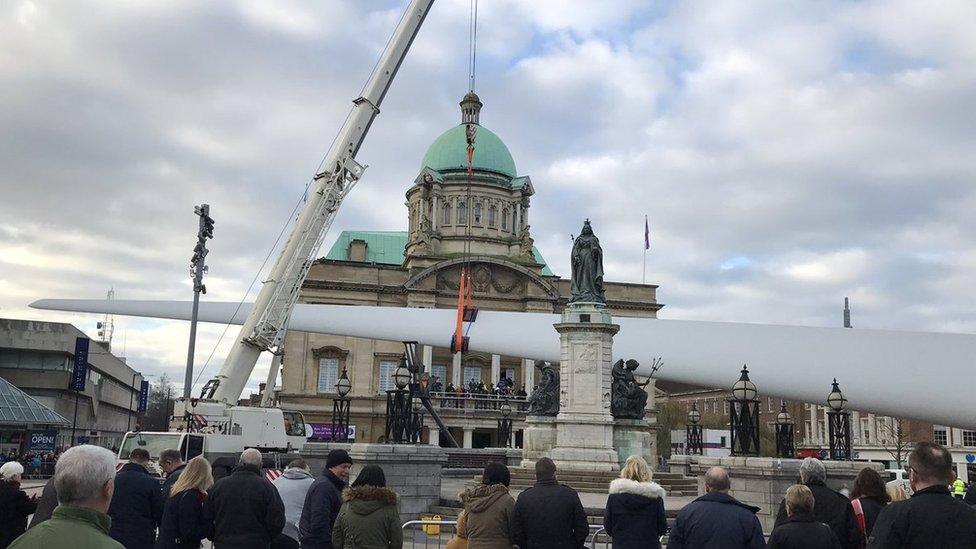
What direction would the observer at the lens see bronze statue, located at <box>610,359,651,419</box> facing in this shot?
facing to the right of the viewer

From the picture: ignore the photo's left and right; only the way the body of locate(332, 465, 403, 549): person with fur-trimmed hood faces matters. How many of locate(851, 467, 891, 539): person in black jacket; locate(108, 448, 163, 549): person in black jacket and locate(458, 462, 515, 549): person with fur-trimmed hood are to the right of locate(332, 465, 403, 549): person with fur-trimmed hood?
2

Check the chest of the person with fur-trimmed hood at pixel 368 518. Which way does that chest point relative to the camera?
away from the camera

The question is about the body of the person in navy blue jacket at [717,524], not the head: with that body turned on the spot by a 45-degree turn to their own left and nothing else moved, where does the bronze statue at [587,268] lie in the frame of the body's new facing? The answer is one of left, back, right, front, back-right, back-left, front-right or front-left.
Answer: front-right

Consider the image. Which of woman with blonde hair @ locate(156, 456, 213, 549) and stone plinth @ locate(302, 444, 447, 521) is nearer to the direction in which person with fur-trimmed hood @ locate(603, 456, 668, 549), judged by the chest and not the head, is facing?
the stone plinth

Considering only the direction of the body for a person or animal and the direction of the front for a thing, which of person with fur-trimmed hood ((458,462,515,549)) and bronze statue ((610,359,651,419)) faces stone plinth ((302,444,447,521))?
the person with fur-trimmed hood

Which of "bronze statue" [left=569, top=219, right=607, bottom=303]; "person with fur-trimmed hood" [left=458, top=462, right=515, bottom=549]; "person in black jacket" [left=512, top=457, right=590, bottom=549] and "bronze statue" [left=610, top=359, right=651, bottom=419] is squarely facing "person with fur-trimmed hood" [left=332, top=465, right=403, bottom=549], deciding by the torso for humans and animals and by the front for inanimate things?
"bronze statue" [left=569, top=219, right=607, bottom=303]

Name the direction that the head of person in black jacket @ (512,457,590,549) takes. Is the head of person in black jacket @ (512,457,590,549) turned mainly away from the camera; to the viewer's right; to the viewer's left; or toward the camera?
away from the camera

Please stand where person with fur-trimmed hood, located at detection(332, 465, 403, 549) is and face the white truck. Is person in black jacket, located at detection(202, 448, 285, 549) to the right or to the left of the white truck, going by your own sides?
left

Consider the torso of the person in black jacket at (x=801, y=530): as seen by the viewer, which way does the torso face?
away from the camera

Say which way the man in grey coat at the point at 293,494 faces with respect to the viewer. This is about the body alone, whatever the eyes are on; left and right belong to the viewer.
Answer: facing away from the viewer

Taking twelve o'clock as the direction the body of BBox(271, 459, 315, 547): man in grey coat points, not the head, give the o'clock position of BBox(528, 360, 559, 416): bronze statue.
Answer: The bronze statue is roughly at 1 o'clock from the man in grey coat.

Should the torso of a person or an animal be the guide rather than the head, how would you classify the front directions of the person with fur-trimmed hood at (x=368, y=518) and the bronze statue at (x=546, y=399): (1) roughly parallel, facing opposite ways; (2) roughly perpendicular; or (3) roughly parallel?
roughly perpendicular

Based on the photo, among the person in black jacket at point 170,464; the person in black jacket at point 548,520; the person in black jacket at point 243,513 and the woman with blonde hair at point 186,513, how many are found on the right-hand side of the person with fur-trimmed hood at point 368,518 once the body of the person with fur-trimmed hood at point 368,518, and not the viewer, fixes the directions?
1

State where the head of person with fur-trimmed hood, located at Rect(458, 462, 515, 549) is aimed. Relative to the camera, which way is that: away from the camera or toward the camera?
away from the camera

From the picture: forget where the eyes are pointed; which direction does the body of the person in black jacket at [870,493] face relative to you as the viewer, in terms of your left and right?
facing away from the viewer
